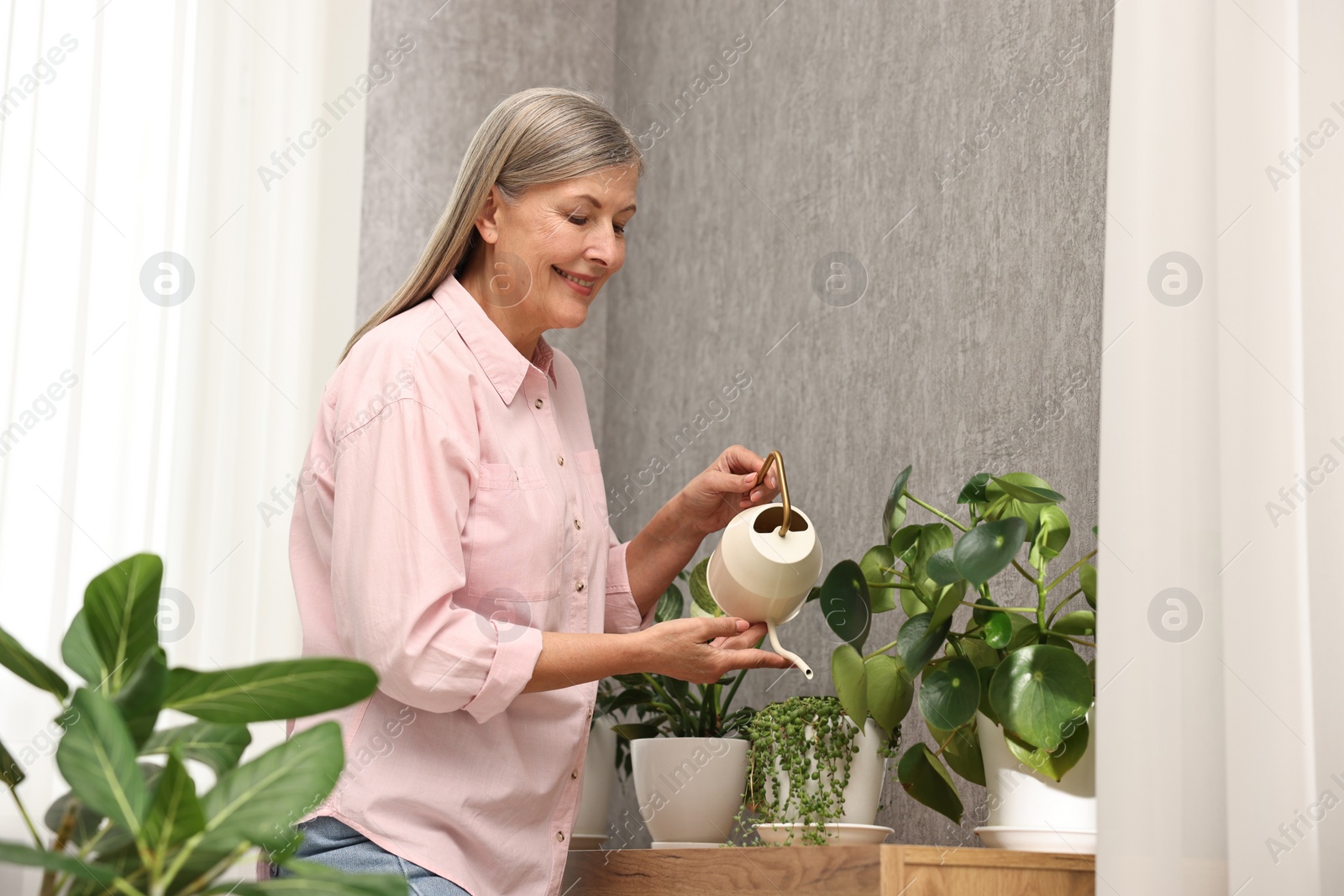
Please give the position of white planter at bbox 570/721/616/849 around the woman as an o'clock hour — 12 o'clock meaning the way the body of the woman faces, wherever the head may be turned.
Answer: The white planter is roughly at 8 o'clock from the woman.

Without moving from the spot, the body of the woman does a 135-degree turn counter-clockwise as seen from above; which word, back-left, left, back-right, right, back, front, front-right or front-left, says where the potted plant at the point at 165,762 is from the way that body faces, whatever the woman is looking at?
back

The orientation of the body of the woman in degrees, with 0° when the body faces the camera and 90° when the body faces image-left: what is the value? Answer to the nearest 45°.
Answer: approximately 315°
